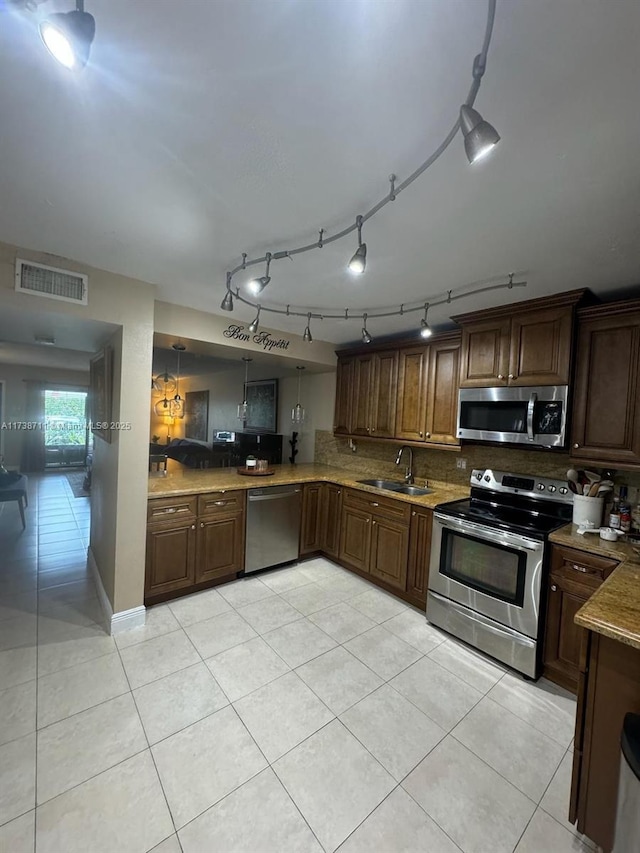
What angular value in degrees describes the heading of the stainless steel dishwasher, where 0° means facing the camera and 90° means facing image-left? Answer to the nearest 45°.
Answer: approximately 315°

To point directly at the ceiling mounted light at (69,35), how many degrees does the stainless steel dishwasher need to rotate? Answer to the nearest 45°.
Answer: approximately 45° to its right

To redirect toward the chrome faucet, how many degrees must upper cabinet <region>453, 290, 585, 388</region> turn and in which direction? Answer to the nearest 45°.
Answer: approximately 90° to its right

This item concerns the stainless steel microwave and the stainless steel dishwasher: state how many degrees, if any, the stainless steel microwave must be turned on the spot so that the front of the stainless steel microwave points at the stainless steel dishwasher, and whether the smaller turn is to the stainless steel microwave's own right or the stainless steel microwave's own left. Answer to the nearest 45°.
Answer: approximately 45° to the stainless steel microwave's own right
